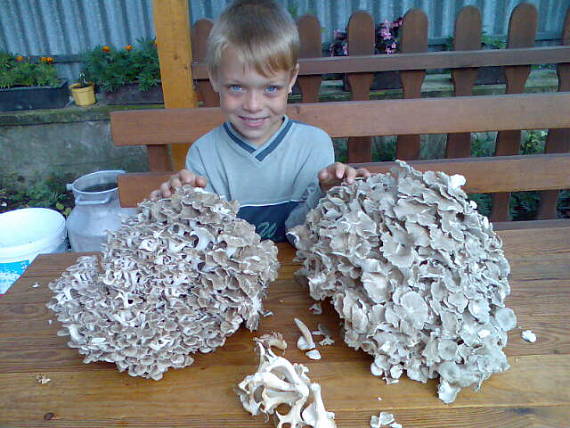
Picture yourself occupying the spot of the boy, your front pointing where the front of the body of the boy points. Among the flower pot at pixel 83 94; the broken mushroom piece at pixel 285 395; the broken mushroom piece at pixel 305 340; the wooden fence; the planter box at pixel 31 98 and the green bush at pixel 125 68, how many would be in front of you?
2

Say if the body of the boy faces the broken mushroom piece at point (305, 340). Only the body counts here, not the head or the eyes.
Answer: yes

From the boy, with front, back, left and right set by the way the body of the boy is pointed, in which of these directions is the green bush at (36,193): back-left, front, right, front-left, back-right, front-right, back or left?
back-right

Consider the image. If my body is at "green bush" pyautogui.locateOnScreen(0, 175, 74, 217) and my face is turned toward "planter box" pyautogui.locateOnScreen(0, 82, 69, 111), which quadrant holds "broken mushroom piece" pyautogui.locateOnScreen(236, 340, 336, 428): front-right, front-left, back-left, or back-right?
back-right

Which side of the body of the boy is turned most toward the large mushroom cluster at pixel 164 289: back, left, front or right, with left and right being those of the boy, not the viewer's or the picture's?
front

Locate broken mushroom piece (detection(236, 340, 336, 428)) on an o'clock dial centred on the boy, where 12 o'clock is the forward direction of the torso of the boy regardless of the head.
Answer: The broken mushroom piece is roughly at 12 o'clock from the boy.

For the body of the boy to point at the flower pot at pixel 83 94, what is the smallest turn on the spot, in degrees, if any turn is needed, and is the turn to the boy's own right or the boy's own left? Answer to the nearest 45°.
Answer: approximately 135° to the boy's own right

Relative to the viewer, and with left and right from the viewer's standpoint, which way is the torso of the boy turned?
facing the viewer

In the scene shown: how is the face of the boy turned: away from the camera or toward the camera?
toward the camera

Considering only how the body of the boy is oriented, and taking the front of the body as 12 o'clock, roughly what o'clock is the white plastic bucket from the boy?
The white plastic bucket is roughly at 4 o'clock from the boy.

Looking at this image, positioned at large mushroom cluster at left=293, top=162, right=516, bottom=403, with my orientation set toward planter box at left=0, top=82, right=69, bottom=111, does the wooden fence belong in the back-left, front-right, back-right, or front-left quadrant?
front-right

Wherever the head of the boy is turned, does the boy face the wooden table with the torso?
yes

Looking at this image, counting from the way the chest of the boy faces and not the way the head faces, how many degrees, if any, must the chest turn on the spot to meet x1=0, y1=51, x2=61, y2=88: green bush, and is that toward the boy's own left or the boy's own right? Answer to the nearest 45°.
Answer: approximately 135° to the boy's own right

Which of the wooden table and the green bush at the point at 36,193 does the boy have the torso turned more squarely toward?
the wooden table

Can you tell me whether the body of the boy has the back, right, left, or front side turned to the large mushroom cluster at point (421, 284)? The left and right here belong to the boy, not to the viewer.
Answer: front

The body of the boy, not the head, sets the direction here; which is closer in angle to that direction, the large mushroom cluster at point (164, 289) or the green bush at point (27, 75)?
the large mushroom cluster

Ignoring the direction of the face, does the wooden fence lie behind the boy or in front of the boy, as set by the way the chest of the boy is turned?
behind
